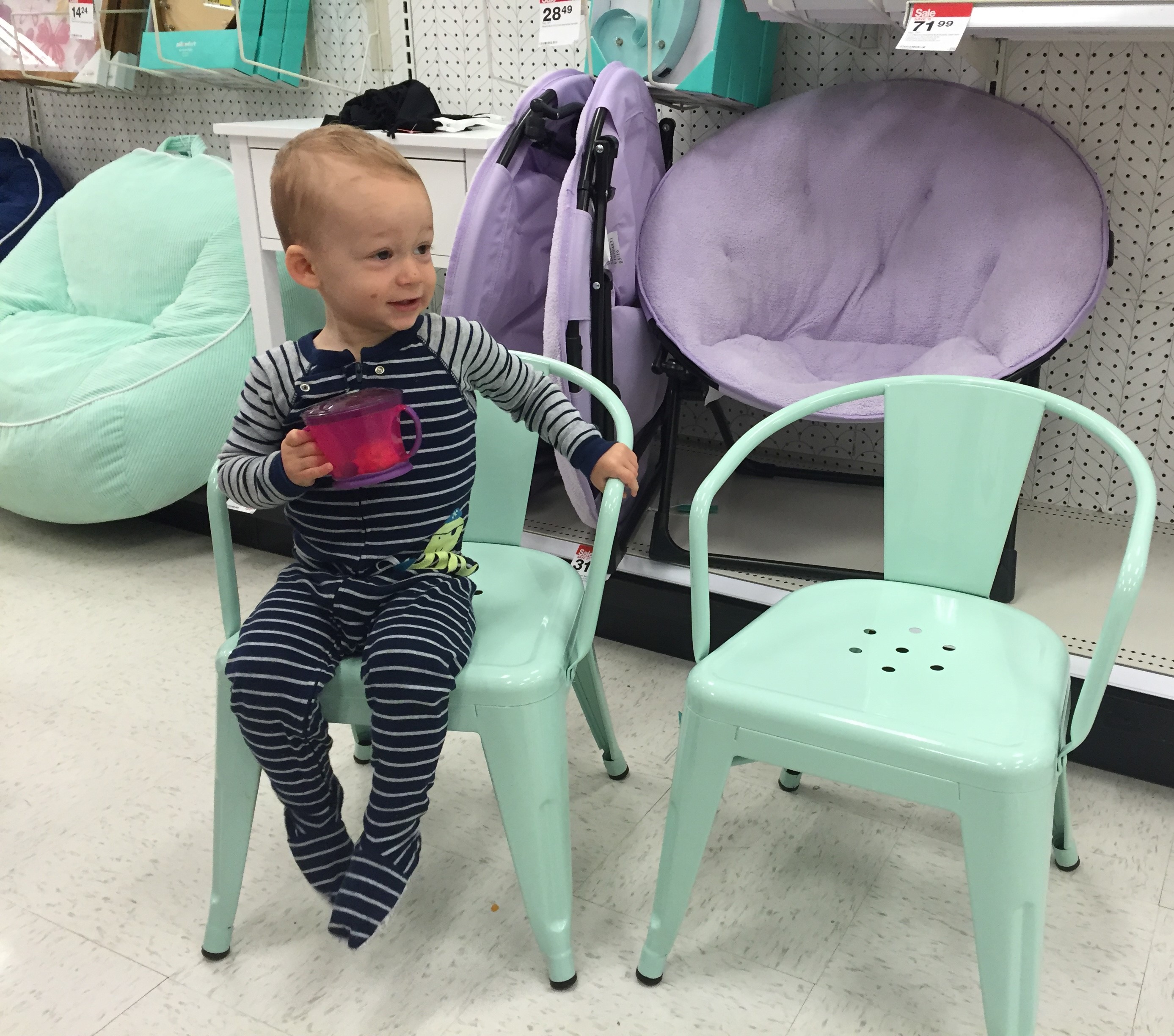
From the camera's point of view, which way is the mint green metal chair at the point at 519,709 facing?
toward the camera

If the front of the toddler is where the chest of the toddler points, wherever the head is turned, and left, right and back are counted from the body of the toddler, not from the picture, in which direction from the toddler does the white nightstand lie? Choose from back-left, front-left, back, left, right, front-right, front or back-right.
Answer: back

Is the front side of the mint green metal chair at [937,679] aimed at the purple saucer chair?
no

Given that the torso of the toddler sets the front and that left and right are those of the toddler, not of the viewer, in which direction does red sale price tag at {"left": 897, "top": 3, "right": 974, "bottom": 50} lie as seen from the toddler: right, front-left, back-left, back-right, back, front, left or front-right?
back-left

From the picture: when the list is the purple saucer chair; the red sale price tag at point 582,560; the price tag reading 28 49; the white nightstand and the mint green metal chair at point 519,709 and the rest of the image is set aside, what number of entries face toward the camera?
5

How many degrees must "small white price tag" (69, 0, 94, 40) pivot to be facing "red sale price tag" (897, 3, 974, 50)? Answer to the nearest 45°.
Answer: approximately 45° to its left

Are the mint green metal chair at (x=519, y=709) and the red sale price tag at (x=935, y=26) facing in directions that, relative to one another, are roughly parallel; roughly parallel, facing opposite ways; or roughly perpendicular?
roughly parallel

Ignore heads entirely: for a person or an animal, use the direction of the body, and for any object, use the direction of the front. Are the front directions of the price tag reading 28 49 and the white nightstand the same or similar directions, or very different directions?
same or similar directions

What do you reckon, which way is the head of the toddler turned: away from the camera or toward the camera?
toward the camera

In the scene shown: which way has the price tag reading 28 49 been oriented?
toward the camera

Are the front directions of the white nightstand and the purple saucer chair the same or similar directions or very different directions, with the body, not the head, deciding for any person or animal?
same or similar directions

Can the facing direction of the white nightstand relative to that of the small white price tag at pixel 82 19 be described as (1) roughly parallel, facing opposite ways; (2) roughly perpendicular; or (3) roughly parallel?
roughly parallel
